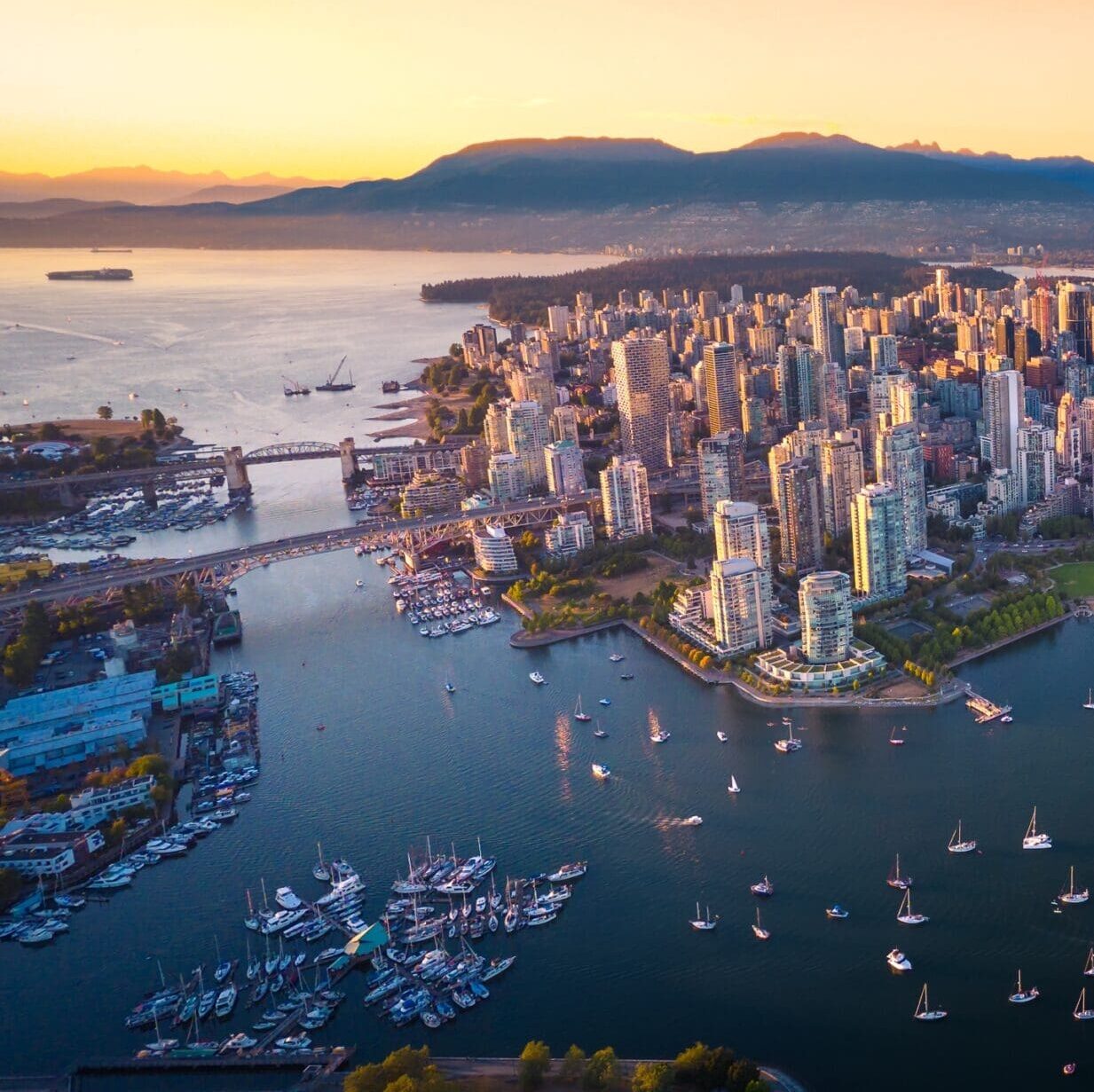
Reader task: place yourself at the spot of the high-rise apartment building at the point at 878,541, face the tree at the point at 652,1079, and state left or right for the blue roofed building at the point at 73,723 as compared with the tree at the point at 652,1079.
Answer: right

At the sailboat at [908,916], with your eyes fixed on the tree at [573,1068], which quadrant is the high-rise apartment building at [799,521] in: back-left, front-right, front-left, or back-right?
back-right
